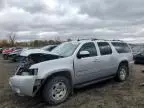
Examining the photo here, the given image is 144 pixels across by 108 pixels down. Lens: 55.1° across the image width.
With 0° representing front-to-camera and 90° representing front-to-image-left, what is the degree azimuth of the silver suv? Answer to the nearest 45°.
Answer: approximately 45°
